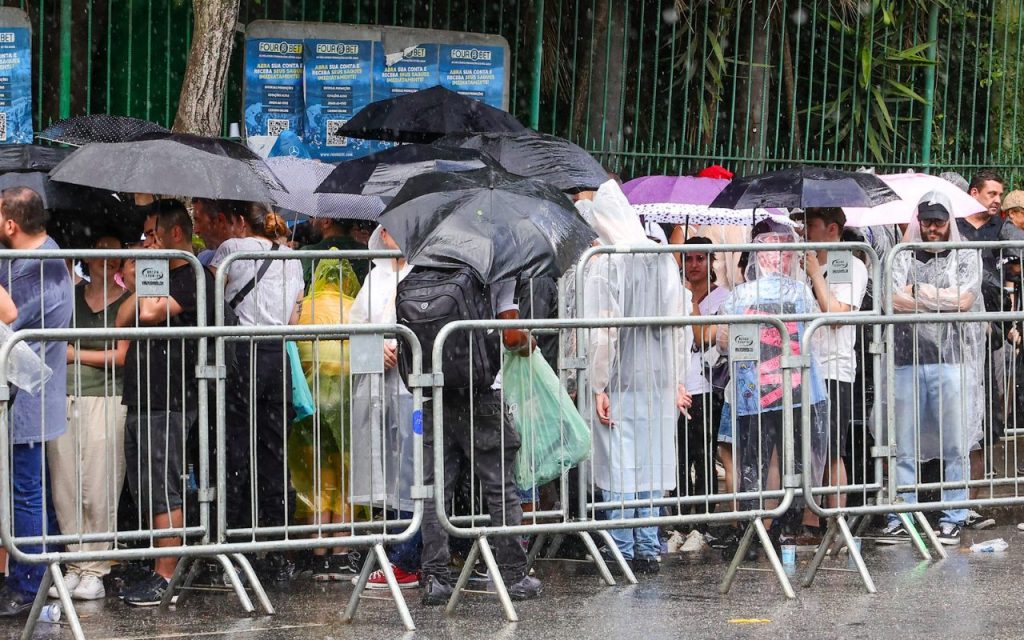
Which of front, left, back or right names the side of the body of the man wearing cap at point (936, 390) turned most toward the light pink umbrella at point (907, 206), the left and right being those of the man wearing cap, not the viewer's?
back

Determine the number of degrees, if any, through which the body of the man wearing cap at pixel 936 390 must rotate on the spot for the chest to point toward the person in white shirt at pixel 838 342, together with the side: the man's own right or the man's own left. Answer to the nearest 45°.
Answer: approximately 90° to the man's own right
